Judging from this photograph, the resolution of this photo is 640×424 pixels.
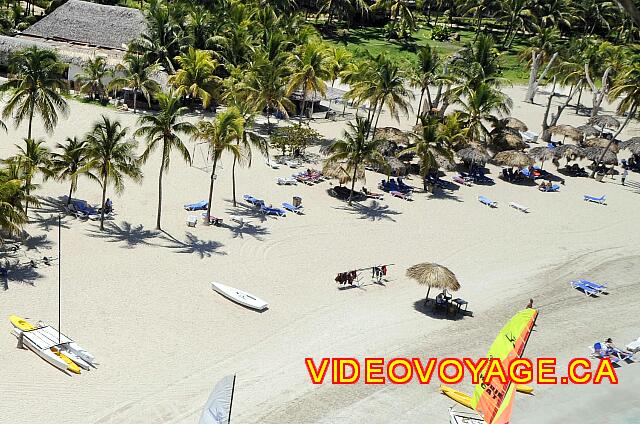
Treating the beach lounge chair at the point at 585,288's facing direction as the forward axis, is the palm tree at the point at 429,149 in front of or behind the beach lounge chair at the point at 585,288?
behind

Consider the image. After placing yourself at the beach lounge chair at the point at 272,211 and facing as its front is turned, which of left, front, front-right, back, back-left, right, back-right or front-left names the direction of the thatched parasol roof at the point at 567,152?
left

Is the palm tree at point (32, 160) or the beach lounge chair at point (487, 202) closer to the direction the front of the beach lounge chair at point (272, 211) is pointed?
the beach lounge chair

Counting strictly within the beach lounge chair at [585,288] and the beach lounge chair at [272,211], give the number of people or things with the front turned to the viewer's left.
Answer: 0

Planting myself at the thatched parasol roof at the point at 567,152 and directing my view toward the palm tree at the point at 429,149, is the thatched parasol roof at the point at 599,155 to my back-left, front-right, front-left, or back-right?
back-left

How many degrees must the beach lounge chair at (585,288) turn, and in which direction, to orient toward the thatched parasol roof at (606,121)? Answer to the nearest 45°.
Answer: approximately 135° to its left

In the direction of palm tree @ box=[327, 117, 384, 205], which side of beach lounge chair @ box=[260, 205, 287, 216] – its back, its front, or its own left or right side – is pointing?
front

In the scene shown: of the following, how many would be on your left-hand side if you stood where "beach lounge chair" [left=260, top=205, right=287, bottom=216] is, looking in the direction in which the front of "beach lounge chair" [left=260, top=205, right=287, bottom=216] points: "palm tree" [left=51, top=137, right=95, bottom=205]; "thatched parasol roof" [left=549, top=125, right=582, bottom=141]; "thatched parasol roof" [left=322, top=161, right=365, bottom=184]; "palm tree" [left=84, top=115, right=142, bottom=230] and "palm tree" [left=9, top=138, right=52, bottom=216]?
2

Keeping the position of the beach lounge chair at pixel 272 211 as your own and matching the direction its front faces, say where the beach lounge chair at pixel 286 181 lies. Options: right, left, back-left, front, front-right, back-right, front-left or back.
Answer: back-left

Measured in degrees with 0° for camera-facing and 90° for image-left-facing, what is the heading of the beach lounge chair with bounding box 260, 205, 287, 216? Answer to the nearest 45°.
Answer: approximately 315°
